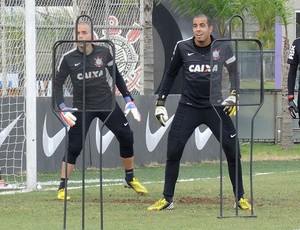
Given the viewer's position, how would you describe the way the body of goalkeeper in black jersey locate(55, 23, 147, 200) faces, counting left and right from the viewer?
facing the viewer

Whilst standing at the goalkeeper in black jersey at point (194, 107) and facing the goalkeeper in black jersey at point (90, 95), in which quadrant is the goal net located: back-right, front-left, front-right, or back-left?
front-right

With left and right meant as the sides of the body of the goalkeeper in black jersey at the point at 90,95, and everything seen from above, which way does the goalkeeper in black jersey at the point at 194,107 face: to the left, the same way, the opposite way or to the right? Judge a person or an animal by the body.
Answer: the same way

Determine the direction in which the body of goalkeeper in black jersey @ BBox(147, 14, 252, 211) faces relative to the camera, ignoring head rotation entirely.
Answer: toward the camera

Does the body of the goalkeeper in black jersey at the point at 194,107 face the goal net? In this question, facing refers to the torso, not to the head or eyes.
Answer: no

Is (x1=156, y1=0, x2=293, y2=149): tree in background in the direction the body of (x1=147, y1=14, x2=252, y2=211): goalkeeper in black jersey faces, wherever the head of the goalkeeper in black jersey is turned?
no

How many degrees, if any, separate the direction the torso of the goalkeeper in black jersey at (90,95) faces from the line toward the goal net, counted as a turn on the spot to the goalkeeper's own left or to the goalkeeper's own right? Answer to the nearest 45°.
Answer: approximately 180°

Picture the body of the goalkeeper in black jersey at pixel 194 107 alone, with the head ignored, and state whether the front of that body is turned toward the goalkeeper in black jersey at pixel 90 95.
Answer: no

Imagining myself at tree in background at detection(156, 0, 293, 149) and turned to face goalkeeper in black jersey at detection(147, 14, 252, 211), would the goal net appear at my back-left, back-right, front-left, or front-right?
front-right

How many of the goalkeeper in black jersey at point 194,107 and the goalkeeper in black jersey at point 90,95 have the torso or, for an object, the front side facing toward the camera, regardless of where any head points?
2

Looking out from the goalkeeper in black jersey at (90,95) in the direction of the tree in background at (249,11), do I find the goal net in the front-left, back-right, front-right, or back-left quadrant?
front-left

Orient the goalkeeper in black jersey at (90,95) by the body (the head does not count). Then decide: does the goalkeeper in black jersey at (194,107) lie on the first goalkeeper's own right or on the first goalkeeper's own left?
on the first goalkeeper's own left

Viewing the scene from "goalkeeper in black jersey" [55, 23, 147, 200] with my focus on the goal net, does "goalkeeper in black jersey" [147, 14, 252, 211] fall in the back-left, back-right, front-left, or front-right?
back-right
